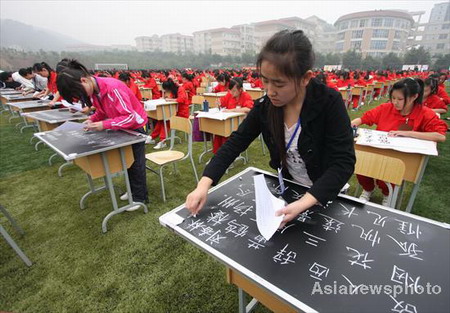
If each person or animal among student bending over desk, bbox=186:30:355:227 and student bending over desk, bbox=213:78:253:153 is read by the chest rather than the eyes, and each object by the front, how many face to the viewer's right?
0

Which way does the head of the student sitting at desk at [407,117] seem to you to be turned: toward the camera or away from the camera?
toward the camera

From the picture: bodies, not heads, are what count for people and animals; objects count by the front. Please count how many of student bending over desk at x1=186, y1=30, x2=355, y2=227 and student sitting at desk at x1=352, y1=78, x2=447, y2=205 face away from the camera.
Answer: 0

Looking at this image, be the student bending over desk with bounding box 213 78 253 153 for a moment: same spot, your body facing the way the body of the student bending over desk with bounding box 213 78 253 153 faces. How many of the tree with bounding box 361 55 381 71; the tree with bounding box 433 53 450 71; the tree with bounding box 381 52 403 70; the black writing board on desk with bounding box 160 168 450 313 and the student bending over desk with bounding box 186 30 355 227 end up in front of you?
2

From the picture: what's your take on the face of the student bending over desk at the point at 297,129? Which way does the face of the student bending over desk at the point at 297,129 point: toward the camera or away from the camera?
toward the camera

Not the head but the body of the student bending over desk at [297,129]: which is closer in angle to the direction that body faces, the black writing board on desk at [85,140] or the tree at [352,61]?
the black writing board on desk

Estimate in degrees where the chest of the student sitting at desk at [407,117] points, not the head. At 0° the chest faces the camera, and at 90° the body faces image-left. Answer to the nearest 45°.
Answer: approximately 45°

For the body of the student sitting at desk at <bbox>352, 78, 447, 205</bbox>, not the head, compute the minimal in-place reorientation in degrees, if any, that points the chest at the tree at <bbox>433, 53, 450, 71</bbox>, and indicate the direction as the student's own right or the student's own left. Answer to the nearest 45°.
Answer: approximately 135° to the student's own right

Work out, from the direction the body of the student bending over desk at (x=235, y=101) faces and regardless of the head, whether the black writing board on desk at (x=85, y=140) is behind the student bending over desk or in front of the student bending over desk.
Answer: in front

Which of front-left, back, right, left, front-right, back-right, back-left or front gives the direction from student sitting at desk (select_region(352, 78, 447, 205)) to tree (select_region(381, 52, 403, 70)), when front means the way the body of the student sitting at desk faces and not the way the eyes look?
back-right

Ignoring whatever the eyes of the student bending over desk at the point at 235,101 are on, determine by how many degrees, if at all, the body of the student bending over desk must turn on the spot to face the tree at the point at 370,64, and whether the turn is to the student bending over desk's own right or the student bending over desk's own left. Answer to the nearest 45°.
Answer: approximately 135° to the student bending over desk's own left

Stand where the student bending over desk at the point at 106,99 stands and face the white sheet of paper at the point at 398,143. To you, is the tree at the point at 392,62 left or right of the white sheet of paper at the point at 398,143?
left

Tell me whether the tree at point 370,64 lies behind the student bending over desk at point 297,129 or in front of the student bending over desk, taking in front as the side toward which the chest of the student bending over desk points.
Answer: behind

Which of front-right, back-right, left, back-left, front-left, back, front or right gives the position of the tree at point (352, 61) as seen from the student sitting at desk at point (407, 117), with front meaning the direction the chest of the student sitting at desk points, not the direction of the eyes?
back-right

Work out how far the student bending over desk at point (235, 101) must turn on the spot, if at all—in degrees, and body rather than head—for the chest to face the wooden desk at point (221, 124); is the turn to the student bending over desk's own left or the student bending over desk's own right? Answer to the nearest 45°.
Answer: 0° — they already face it

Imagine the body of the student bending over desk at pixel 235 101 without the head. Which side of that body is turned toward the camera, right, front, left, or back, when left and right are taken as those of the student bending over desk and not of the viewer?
front

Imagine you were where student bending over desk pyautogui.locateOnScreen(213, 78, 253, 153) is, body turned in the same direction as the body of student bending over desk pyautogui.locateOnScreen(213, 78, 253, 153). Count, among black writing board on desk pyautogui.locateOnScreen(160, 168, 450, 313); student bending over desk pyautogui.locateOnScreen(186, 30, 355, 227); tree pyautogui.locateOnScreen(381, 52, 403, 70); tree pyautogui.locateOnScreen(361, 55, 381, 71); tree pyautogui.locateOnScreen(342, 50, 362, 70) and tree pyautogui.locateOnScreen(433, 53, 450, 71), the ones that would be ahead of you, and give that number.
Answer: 2
